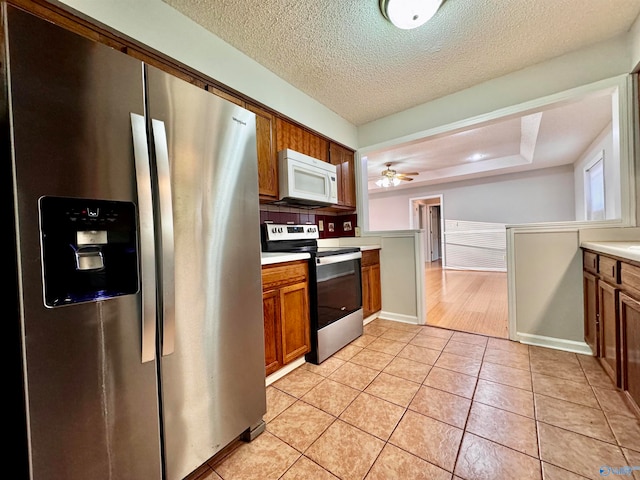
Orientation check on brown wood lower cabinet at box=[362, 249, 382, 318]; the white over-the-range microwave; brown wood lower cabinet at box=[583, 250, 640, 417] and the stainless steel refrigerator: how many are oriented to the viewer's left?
1

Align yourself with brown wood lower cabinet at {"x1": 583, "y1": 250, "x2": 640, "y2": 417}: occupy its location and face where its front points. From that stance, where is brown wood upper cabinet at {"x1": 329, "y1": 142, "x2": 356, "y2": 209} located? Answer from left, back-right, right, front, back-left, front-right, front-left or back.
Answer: front

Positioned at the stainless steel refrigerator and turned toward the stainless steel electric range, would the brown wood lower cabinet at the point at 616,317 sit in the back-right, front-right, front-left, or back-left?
front-right

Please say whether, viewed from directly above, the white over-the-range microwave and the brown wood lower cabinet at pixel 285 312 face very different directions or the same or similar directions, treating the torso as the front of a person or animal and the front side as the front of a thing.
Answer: same or similar directions

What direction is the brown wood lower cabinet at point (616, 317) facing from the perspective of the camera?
to the viewer's left

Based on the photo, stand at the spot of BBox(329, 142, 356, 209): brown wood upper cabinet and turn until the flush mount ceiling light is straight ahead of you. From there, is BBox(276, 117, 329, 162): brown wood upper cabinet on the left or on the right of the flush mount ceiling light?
right

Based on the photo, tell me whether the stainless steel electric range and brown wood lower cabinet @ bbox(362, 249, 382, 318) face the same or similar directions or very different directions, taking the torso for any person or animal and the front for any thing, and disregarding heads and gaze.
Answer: same or similar directions

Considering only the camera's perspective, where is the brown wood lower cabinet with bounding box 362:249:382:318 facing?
facing the viewer and to the right of the viewer
